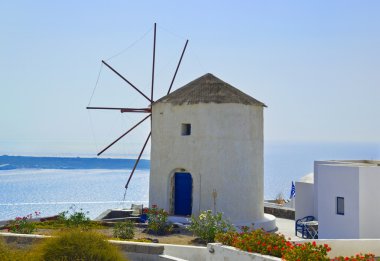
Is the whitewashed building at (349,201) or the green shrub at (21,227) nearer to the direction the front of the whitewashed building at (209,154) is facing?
the green shrub

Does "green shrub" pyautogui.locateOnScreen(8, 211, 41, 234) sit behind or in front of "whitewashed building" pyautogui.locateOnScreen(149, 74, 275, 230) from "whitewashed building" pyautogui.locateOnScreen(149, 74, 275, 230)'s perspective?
in front

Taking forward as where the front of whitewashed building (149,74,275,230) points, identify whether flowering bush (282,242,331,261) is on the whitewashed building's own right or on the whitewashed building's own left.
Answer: on the whitewashed building's own left

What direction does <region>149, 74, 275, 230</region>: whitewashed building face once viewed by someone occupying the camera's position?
facing the viewer and to the left of the viewer

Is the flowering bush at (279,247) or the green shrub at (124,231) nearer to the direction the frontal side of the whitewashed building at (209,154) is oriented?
the green shrub

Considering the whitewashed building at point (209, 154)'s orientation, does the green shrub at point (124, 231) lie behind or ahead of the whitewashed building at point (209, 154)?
ahead

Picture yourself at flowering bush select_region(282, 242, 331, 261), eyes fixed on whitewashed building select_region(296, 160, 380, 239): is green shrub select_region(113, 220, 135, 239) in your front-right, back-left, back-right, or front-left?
front-left

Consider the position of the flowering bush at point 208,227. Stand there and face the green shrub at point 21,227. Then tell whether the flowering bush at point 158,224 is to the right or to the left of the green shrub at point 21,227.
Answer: right

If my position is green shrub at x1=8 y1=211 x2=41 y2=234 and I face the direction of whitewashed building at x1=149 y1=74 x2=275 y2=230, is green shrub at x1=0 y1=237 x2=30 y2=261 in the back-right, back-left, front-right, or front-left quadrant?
back-right

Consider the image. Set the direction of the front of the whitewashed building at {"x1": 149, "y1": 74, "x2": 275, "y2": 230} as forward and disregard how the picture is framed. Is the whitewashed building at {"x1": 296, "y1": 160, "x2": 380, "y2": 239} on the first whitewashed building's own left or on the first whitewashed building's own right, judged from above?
on the first whitewashed building's own left

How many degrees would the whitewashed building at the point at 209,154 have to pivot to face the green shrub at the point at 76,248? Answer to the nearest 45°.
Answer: approximately 45° to its left

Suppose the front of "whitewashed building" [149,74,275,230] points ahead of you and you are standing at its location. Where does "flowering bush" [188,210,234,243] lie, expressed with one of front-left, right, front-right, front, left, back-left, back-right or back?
front-left

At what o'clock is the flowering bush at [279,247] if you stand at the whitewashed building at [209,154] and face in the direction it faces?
The flowering bush is roughly at 10 o'clock from the whitewashed building.

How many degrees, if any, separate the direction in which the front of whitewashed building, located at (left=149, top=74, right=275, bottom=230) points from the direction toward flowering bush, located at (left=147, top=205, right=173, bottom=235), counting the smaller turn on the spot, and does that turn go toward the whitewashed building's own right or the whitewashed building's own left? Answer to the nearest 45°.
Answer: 0° — it already faces it
